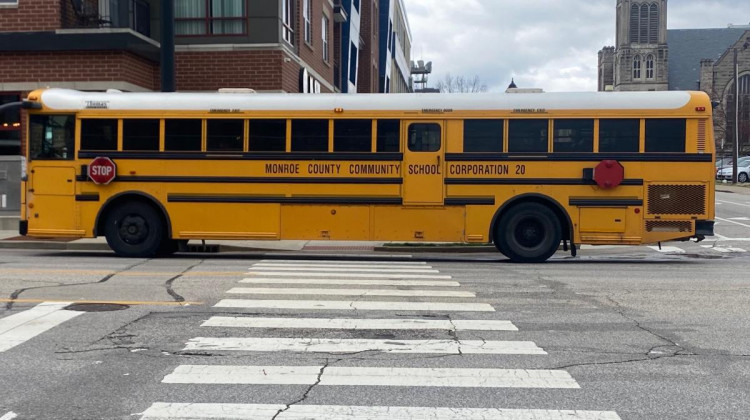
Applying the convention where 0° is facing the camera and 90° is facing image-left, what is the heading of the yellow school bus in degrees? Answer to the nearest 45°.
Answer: approximately 90°

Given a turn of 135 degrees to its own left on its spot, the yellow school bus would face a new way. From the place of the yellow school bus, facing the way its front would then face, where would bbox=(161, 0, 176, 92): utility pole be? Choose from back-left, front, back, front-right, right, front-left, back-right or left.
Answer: back

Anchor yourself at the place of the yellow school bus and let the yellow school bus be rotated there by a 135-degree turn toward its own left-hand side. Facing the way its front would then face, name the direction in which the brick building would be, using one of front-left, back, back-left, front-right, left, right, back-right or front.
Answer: back
